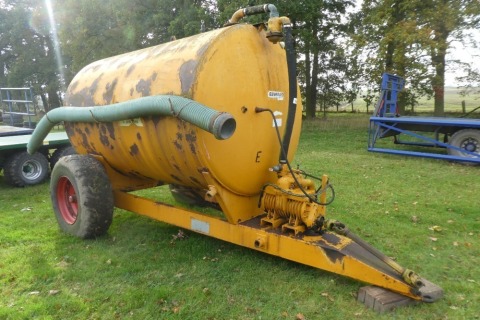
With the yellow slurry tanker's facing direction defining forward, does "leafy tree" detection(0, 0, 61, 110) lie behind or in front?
behind

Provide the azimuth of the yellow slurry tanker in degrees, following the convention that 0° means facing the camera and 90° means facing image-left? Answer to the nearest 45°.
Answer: approximately 315°

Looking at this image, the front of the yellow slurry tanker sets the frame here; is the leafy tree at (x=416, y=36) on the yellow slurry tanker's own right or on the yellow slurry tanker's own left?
on the yellow slurry tanker's own left

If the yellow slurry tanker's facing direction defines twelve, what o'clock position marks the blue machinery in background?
The blue machinery in background is roughly at 9 o'clock from the yellow slurry tanker.
